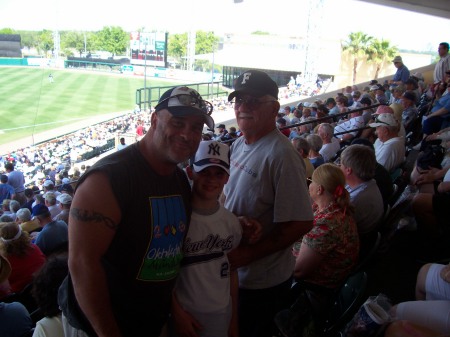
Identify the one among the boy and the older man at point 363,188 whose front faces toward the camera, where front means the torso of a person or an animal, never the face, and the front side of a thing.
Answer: the boy

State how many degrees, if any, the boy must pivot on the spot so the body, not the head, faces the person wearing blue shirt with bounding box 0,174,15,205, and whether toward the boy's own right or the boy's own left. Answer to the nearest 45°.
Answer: approximately 135° to the boy's own right

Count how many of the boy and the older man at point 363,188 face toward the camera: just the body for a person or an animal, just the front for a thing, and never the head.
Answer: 1

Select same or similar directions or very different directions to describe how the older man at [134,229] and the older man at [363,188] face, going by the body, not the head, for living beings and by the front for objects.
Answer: very different directions

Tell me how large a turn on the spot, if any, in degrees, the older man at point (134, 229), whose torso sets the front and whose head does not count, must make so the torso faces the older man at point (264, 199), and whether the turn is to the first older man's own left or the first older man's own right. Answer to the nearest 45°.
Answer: approximately 90° to the first older man's own left

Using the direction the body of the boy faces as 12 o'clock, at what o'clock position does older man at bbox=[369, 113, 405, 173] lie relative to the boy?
The older man is roughly at 7 o'clock from the boy.

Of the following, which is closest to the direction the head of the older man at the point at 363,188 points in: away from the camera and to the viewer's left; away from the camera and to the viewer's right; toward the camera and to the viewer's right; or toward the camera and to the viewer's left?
away from the camera and to the viewer's left

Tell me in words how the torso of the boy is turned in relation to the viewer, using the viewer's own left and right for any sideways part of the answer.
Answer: facing the viewer

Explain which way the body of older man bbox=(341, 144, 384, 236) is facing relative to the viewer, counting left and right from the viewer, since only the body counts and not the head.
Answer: facing away from the viewer and to the left of the viewer

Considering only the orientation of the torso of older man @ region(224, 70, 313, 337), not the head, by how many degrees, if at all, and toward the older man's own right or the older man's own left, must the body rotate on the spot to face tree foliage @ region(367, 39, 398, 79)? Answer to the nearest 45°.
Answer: approximately 135° to the older man's own right

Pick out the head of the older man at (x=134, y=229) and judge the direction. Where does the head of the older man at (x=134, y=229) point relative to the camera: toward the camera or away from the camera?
toward the camera
